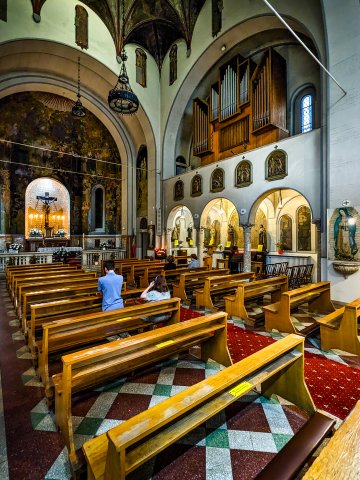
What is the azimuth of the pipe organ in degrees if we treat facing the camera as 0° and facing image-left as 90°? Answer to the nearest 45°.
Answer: approximately 45°

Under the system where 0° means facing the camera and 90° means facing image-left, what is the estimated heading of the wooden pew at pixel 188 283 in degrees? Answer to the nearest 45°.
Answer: approximately 135°

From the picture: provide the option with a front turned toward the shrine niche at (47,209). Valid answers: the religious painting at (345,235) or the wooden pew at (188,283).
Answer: the wooden pew

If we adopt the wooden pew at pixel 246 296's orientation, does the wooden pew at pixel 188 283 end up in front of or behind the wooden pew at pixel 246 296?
in front

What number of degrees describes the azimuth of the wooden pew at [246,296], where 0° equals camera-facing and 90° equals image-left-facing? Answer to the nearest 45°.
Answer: approximately 135°

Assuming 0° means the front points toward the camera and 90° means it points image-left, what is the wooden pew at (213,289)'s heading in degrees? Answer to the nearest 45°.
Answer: approximately 135°

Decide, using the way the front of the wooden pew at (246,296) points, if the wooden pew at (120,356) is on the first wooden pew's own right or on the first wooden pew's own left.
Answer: on the first wooden pew's own left

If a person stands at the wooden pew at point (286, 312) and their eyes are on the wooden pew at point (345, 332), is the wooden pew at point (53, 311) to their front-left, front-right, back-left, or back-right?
back-right

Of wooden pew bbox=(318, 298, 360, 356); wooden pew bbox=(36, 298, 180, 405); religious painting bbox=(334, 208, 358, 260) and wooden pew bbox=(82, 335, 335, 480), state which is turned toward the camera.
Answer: the religious painting

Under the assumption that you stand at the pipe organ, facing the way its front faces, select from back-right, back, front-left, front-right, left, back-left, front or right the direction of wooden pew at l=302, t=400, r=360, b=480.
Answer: front-left

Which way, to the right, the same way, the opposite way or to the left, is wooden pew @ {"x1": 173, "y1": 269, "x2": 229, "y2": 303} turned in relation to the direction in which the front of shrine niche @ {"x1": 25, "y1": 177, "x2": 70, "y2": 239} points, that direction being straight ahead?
the opposite way

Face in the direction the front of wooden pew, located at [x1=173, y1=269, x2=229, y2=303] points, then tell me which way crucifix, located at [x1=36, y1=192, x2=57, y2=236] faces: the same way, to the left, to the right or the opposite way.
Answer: the opposite way

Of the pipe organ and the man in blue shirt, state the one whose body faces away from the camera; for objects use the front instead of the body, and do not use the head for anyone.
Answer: the man in blue shirt

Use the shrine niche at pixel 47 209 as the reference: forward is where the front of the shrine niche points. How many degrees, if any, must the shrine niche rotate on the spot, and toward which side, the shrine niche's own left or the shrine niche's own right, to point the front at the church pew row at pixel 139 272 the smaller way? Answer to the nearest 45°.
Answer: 0° — it already faces it

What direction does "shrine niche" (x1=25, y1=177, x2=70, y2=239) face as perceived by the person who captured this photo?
facing the viewer

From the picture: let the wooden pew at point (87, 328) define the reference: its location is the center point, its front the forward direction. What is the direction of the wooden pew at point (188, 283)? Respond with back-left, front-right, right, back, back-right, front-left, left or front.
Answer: right

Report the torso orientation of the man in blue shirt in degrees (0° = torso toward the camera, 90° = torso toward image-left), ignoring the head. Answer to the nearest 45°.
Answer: approximately 180°

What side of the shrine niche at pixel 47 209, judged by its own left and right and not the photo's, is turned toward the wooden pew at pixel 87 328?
front
